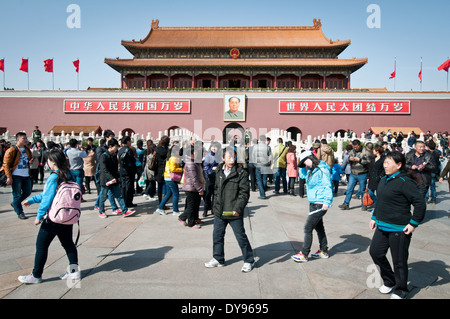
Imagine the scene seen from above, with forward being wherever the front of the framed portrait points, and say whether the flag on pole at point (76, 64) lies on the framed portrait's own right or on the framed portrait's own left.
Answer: on the framed portrait's own right

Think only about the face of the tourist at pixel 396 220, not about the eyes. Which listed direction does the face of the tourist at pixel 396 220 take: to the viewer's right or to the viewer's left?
to the viewer's left

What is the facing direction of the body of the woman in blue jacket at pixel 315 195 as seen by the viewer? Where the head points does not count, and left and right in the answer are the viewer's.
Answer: facing the viewer and to the left of the viewer

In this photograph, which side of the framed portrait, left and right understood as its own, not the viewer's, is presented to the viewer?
front

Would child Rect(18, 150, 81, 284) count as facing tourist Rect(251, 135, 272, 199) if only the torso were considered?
no

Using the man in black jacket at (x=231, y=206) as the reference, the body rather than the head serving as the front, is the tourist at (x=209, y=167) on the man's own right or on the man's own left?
on the man's own right

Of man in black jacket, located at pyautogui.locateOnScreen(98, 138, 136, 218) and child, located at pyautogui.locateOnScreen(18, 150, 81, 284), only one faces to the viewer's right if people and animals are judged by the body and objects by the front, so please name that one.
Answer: the man in black jacket
